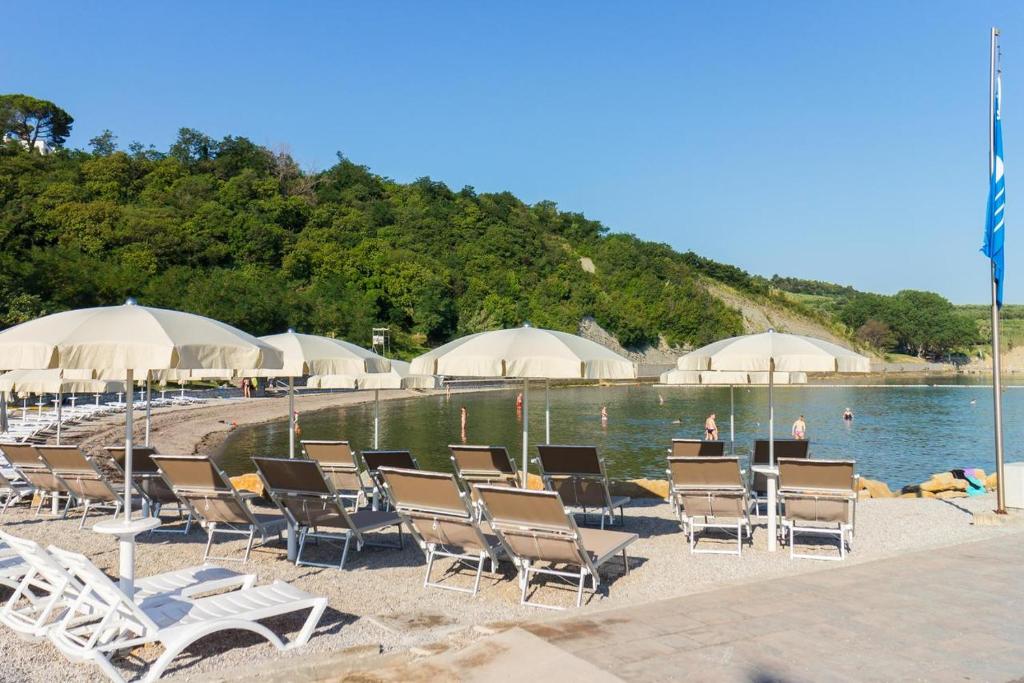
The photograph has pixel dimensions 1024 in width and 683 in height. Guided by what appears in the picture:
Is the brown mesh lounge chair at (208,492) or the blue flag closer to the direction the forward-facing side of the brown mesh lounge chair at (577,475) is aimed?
the blue flag
